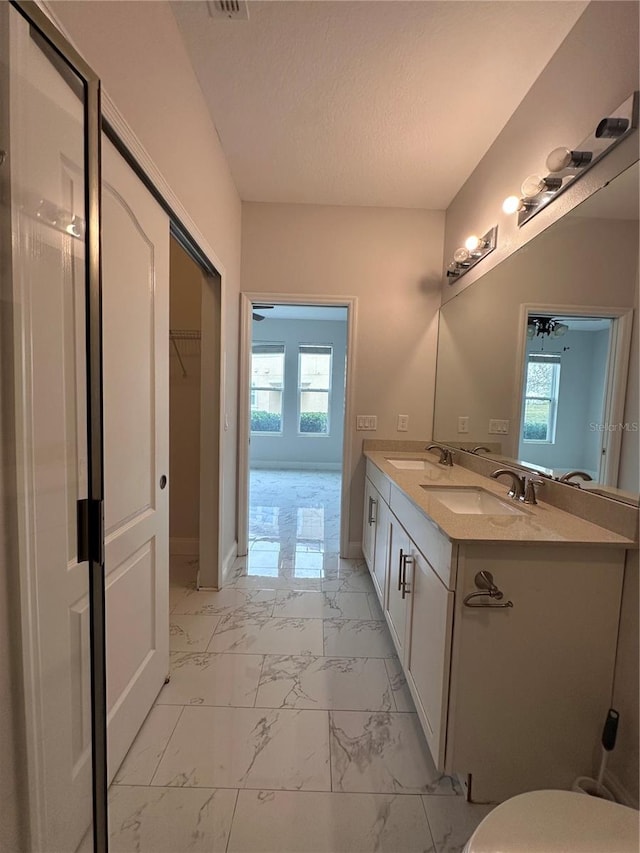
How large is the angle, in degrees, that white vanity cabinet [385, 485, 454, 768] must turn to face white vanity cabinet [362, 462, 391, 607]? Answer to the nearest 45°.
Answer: approximately 90° to its right

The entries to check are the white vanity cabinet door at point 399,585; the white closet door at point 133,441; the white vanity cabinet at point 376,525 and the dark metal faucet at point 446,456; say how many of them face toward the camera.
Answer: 0

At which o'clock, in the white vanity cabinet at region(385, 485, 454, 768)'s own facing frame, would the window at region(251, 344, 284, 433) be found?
The window is roughly at 2 o'clock from the white vanity cabinet.

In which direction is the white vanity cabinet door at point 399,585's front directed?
to the viewer's left

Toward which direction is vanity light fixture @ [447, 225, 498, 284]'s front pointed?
to the viewer's left

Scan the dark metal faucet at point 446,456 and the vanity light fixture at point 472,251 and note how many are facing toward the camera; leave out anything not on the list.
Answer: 0

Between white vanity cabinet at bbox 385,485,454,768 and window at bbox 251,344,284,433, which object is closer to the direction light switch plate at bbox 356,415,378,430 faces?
the white vanity cabinet

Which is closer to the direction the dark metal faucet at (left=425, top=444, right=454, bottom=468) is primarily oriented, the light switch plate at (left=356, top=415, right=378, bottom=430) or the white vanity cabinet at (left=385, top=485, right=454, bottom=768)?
the light switch plate

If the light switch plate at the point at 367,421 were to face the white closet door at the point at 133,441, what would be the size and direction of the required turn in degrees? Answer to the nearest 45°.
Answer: approximately 45° to its right

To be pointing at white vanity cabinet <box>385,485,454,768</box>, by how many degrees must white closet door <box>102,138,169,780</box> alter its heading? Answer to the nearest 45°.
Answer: approximately 45° to its right

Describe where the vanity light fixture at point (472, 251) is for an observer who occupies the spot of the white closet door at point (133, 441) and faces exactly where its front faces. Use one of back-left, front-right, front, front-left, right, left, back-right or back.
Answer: front

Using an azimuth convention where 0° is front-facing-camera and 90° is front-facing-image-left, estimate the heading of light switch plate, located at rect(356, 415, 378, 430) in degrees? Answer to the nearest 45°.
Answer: approximately 0°

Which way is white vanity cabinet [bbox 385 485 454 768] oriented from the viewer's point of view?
to the viewer's left

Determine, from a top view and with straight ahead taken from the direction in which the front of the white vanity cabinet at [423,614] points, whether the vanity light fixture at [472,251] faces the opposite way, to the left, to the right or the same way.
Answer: the same way

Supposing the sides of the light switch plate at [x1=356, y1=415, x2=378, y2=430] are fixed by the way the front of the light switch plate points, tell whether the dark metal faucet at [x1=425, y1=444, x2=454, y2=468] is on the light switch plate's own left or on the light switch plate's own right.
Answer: on the light switch plate's own left
